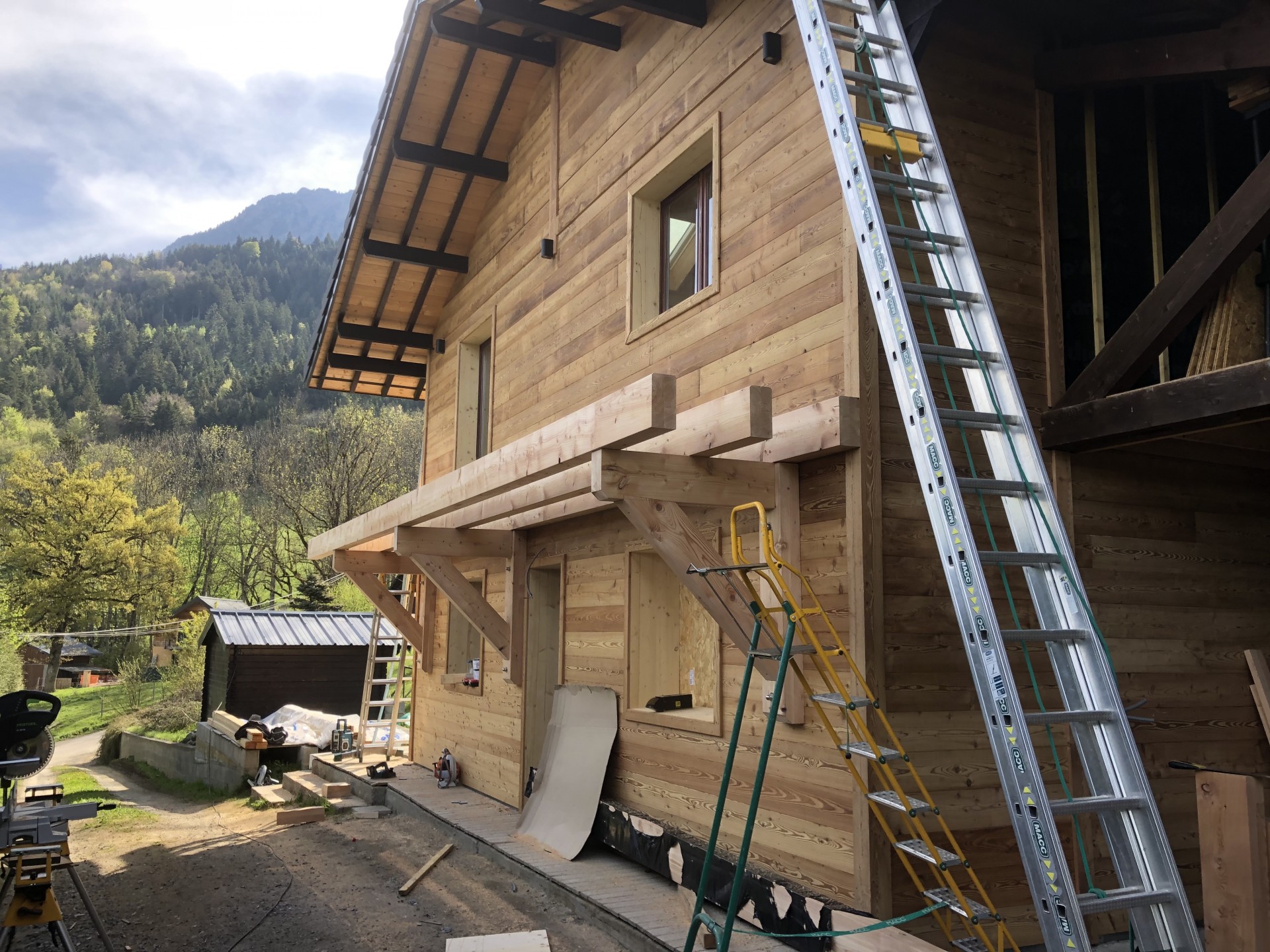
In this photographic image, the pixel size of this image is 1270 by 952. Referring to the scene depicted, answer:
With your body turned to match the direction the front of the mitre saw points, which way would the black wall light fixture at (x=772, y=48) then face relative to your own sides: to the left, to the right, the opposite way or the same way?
the opposite way

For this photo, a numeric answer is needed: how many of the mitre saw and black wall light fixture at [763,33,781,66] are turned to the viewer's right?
1

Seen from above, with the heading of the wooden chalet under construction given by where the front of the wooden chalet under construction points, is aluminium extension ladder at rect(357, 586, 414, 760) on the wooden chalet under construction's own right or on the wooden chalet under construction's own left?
on the wooden chalet under construction's own right

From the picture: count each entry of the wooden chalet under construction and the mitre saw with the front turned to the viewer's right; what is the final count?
1

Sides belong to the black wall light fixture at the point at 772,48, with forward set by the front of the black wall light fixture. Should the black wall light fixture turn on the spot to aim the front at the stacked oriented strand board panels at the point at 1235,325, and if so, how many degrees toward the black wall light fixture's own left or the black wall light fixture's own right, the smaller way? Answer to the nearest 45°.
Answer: approximately 135° to the black wall light fixture's own left

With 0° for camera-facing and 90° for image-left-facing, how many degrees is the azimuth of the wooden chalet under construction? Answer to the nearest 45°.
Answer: approximately 45°

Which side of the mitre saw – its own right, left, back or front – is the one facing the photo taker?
right

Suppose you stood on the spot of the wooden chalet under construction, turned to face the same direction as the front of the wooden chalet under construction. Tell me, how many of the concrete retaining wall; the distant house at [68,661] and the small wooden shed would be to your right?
3

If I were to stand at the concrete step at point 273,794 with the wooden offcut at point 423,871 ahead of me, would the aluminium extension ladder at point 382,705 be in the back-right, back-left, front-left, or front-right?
back-left

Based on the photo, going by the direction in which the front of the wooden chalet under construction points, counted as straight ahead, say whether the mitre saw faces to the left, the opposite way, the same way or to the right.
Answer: the opposite way
